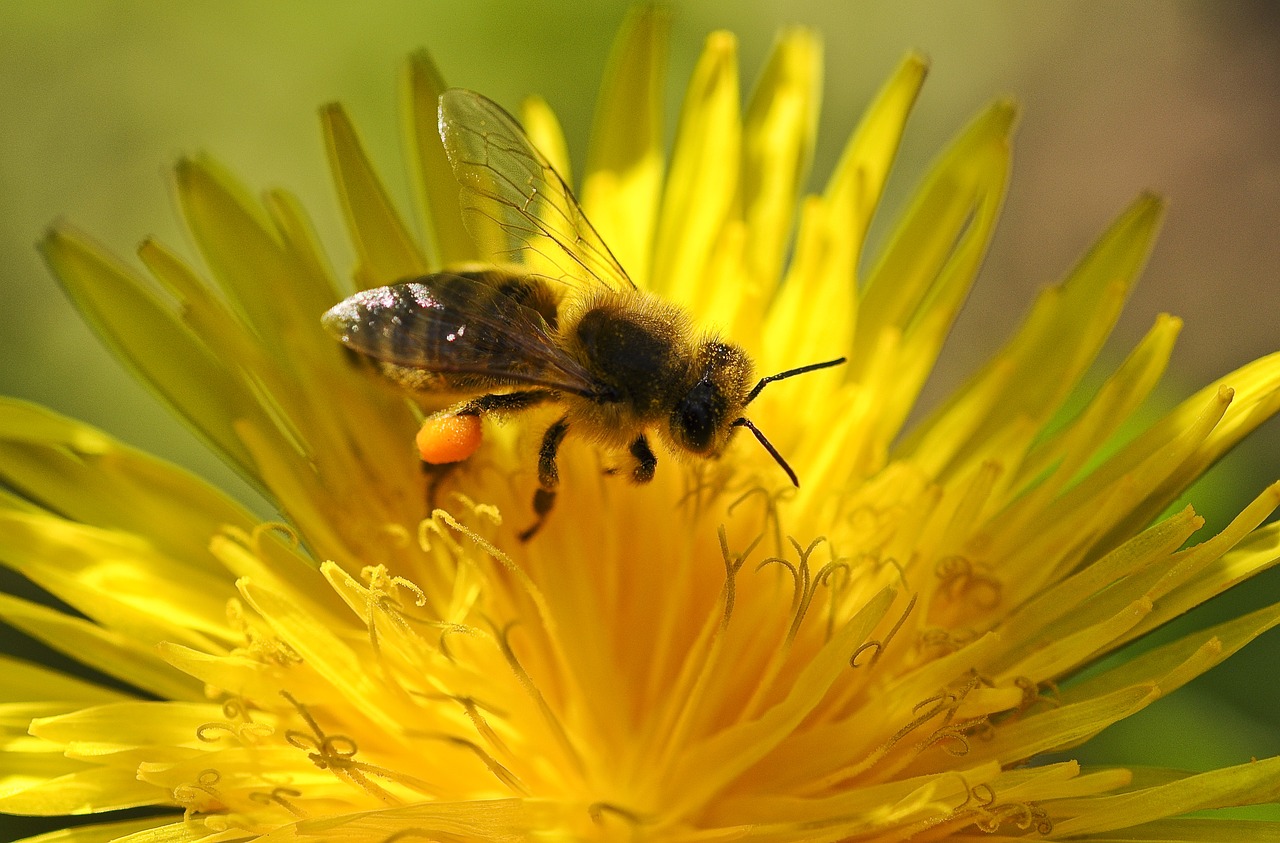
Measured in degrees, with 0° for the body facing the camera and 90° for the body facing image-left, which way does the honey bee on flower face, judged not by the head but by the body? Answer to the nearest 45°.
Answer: approximately 270°
